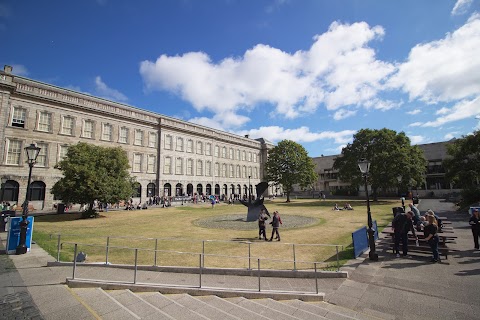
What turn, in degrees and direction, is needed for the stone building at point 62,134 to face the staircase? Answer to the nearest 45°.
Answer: approximately 45° to its right

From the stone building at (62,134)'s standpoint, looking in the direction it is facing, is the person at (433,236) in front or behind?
in front

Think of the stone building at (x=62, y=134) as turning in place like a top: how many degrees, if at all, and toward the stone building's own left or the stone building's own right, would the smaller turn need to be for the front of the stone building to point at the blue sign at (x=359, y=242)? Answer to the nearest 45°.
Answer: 0° — it already faces it

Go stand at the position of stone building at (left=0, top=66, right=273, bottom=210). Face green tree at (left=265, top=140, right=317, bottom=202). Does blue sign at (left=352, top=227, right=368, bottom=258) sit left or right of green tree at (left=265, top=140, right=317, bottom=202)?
right

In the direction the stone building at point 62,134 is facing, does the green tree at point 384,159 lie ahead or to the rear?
ahead

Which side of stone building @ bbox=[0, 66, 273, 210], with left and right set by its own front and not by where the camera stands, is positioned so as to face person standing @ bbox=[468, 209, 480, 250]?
front

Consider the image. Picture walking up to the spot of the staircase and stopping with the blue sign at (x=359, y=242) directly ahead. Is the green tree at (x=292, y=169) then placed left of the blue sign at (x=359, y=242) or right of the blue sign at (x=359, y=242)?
left

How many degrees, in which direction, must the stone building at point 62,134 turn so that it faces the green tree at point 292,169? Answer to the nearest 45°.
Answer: approximately 45° to its left

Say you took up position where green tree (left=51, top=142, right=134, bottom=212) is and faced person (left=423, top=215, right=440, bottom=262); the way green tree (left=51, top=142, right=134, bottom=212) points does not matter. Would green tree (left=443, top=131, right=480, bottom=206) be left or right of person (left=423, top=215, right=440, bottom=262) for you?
left

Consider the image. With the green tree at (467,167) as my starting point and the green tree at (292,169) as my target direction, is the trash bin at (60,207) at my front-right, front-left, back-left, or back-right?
front-left

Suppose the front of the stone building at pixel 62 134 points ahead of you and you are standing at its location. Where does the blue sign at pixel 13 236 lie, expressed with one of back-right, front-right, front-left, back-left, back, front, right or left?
front-right

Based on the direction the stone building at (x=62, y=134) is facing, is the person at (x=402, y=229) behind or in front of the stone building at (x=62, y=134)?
in front

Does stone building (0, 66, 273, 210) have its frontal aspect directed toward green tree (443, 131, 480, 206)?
yes

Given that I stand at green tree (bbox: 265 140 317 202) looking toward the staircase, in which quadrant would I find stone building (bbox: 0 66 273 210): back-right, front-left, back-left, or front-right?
front-right

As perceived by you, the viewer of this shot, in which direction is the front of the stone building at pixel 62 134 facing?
facing the viewer and to the right of the viewer

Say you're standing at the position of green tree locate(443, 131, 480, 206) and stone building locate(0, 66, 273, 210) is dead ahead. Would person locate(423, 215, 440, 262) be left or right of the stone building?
left

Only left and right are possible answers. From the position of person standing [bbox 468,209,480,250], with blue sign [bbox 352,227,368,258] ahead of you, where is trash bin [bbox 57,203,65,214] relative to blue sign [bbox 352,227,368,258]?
right
